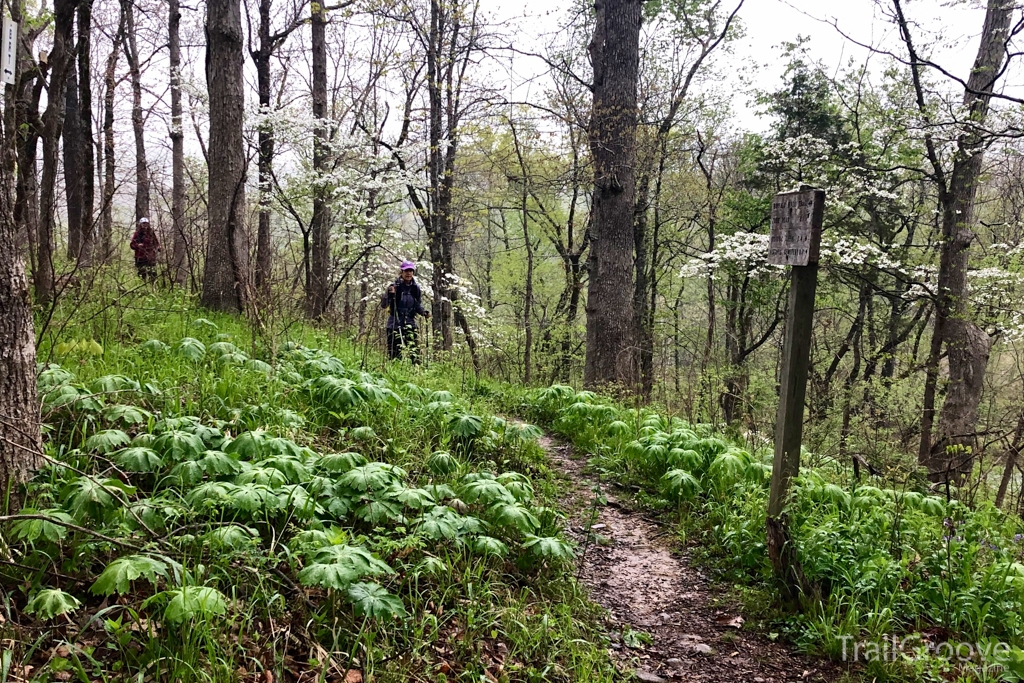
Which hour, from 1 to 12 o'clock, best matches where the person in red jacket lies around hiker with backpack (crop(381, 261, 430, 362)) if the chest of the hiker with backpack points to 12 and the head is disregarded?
The person in red jacket is roughly at 4 o'clock from the hiker with backpack.

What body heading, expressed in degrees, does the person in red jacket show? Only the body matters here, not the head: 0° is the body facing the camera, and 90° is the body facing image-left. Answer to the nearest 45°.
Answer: approximately 0°

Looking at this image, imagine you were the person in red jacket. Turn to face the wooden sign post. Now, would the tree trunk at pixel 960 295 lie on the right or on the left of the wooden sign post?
left

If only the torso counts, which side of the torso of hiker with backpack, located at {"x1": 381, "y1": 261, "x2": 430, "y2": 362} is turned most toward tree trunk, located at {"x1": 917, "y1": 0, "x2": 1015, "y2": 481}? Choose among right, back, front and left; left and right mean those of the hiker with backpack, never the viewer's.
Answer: left

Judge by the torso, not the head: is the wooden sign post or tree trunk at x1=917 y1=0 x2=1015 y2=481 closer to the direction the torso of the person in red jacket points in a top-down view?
the wooden sign post

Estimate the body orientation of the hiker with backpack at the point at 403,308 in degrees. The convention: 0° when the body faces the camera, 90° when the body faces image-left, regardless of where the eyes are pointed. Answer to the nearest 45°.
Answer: approximately 0°

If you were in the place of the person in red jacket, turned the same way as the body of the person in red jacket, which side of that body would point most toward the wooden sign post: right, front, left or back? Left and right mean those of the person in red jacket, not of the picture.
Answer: front

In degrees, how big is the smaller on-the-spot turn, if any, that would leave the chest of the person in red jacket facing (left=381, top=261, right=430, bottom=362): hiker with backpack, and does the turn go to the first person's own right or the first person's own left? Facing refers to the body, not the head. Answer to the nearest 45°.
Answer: approximately 45° to the first person's own left

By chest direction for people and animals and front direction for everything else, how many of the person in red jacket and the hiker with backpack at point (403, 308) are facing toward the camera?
2
